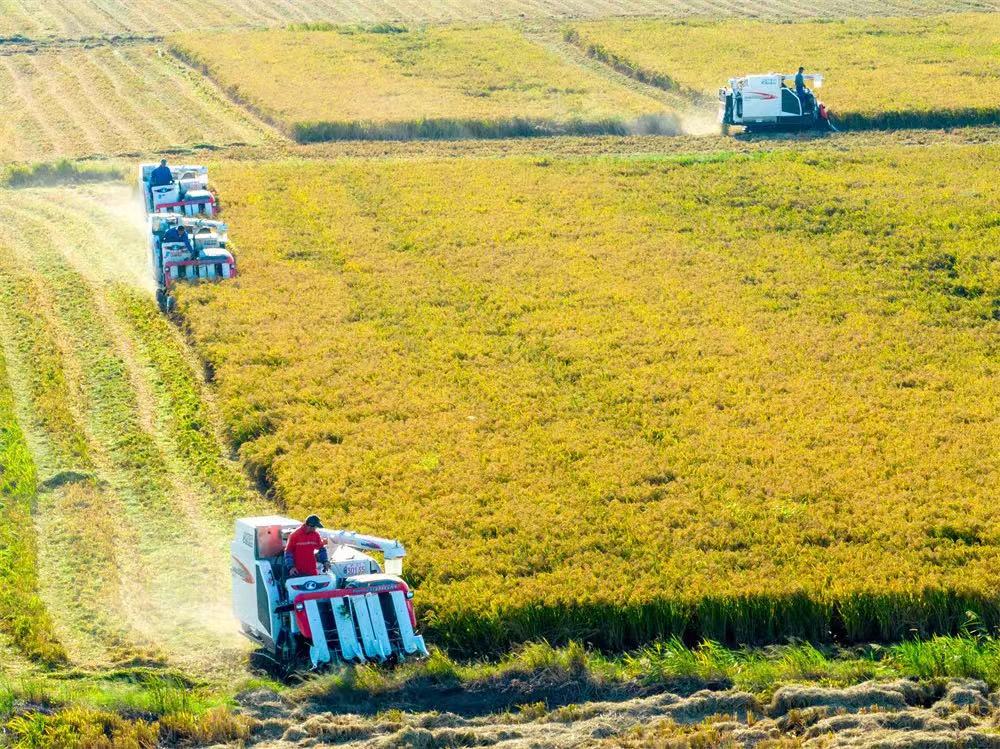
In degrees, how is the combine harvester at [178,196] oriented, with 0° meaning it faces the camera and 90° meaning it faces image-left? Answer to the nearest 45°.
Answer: approximately 315°

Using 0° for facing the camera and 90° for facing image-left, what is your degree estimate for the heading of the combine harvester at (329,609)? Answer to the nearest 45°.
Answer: approximately 315°

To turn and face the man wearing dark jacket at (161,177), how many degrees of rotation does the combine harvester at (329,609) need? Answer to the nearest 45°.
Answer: approximately 135° to its left

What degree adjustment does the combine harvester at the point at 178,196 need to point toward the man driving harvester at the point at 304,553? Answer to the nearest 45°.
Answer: approximately 45° to its right

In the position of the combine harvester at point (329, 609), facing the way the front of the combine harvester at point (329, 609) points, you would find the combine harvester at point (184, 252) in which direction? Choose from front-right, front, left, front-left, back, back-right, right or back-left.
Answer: back-left

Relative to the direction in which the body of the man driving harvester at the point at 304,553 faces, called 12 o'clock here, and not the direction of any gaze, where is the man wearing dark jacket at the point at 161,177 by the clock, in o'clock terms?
The man wearing dark jacket is roughly at 7 o'clock from the man driving harvester.

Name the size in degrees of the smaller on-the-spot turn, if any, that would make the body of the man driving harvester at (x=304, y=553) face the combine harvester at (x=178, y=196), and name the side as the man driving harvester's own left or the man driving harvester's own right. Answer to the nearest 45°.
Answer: approximately 135° to the man driving harvester's own left

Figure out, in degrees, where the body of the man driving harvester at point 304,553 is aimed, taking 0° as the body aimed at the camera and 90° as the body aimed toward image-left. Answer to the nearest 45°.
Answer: approximately 315°

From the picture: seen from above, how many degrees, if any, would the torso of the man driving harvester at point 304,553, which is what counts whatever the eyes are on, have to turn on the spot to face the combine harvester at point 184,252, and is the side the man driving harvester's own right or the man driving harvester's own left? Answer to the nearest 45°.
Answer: approximately 135° to the man driving harvester's own left
